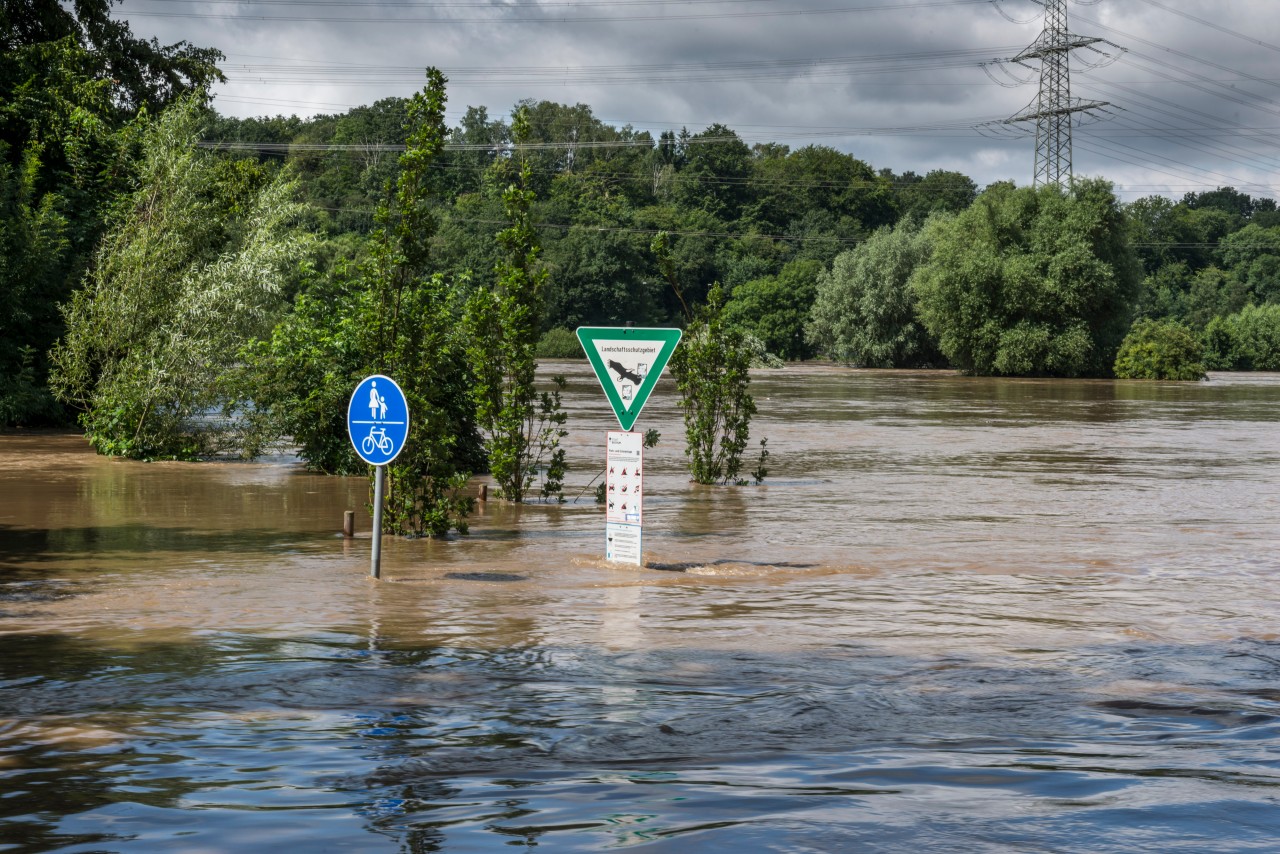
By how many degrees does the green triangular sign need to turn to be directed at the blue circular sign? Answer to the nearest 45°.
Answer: approximately 90° to its right

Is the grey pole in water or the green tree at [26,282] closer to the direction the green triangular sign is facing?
the grey pole in water

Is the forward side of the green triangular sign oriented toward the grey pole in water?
no

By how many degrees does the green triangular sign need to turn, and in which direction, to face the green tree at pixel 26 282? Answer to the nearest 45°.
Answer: approximately 135° to its right

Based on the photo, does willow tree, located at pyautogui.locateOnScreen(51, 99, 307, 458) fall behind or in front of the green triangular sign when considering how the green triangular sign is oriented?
behind

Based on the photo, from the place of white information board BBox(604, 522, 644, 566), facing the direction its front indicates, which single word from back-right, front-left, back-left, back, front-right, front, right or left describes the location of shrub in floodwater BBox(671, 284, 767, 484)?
back

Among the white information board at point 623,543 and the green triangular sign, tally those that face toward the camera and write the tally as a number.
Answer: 2

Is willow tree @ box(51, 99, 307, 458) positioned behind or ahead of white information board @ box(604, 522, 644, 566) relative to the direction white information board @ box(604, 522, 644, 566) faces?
behind

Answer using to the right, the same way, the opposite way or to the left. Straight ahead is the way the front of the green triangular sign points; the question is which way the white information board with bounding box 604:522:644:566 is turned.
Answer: the same way

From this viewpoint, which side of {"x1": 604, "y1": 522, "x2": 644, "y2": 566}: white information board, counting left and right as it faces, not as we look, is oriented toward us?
front

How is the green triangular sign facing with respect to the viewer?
toward the camera

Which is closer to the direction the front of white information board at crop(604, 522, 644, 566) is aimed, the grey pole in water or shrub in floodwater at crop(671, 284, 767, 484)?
the grey pole in water

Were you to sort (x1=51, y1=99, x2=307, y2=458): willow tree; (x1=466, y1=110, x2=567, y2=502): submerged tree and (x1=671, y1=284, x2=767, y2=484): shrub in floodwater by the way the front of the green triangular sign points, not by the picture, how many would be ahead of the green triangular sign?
0
